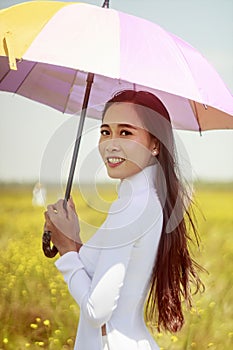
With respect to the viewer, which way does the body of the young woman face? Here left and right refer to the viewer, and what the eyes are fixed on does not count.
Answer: facing to the left of the viewer
